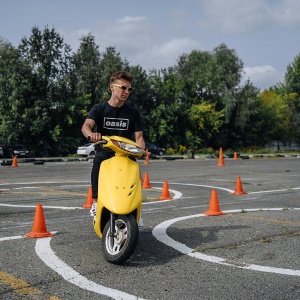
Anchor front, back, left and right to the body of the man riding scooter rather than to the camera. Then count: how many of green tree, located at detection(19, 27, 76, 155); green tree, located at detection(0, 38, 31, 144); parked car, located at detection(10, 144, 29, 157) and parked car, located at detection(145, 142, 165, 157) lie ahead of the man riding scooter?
0

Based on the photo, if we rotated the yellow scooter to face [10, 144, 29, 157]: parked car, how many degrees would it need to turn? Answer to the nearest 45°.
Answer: approximately 180°

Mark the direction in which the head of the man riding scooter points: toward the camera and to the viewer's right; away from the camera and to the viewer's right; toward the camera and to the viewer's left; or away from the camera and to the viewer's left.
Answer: toward the camera and to the viewer's right

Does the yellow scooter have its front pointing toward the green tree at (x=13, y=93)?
no

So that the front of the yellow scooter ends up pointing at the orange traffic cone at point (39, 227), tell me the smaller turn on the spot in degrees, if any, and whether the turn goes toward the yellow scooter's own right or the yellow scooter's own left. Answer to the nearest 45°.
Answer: approximately 135° to the yellow scooter's own right

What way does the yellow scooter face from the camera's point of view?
toward the camera

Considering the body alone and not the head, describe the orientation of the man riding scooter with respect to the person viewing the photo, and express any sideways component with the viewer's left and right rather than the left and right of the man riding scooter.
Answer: facing the viewer

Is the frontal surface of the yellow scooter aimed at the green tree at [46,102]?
no

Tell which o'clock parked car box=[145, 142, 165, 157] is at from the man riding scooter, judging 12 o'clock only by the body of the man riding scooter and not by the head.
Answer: The parked car is roughly at 6 o'clock from the man riding scooter.

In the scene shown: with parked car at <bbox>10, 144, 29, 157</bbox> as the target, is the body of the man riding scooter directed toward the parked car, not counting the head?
no

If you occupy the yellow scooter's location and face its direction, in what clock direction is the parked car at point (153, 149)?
The parked car is roughly at 6 o'clock from the yellow scooter.
